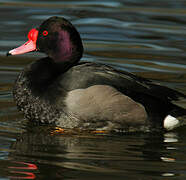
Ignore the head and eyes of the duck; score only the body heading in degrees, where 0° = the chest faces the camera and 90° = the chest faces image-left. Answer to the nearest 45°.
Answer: approximately 90°
